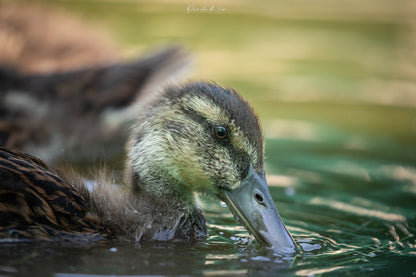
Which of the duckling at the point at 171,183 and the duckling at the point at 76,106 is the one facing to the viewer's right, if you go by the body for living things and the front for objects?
the duckling at the point at 171,183

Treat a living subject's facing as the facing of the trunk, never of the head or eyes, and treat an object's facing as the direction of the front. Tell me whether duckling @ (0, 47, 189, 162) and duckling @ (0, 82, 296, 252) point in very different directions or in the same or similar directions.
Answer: very different directions

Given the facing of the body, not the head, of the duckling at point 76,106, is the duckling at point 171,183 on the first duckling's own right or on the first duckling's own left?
on the first duckling's own left

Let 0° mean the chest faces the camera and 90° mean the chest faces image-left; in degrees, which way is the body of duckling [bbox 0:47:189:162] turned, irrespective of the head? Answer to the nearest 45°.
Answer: approximately 90°

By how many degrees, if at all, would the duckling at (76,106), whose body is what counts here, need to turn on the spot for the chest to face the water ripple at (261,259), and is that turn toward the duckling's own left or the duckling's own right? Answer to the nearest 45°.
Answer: approximately 135° to the duckling's own left

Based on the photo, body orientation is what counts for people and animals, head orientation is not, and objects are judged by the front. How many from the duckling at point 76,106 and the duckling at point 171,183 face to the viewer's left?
1

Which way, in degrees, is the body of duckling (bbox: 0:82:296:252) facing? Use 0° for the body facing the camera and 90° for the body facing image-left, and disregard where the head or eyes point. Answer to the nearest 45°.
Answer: approximately 270°
